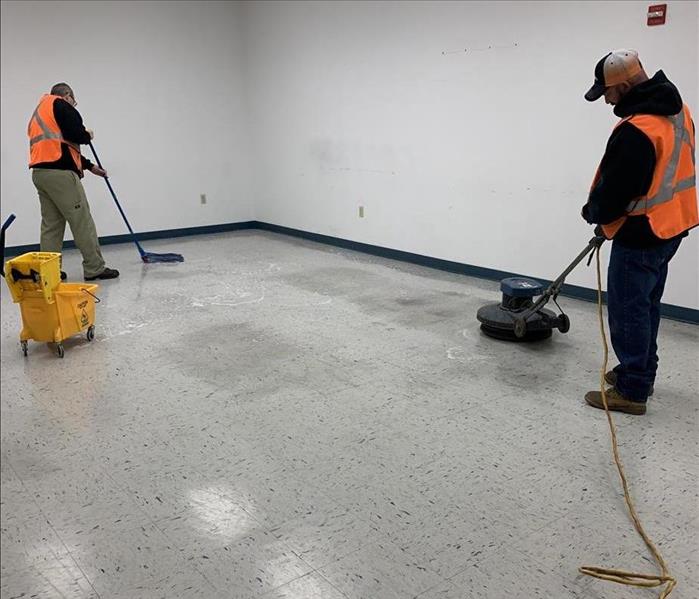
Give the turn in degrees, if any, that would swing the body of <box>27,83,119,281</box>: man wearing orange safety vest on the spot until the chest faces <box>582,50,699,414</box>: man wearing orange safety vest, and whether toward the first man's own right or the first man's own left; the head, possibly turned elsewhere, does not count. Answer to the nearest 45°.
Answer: approximately 90° to the first man's own right

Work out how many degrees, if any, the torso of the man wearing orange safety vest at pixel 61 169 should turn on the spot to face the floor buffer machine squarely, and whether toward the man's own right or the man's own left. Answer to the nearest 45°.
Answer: approximately 90° to the man's own right

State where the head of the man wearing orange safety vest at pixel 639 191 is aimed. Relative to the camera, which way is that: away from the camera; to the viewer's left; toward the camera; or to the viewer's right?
to the viewer's left

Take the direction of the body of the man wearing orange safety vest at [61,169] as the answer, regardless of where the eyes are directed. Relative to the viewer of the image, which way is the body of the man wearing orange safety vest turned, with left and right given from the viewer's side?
facing away from the viewer and to the right of the viewer

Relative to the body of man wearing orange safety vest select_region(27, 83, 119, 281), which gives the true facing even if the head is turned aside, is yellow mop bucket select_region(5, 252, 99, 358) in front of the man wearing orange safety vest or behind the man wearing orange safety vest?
behind

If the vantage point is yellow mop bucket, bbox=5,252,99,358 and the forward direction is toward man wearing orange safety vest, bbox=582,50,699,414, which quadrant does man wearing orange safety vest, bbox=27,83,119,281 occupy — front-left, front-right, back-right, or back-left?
back-left
